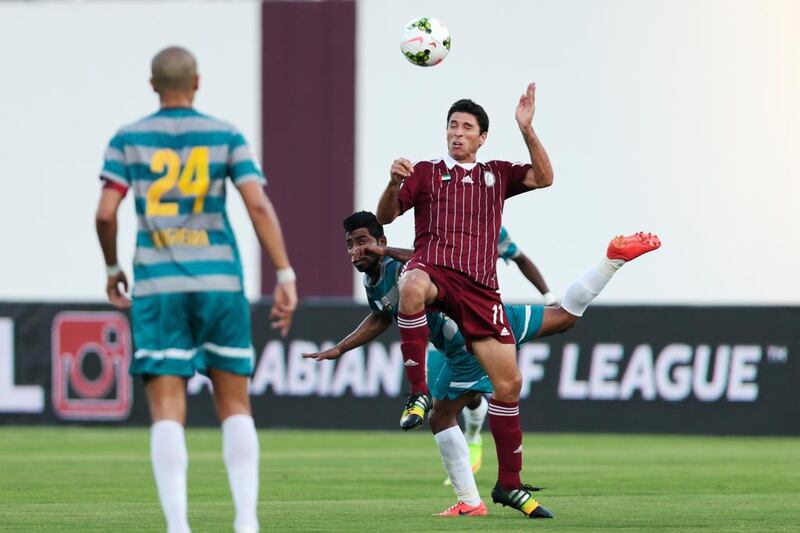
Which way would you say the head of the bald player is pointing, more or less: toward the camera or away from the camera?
away from the camera

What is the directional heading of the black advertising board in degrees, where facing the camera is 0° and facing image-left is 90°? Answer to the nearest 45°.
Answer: approximately 0°

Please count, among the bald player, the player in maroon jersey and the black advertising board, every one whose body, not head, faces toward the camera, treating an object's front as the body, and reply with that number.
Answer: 2

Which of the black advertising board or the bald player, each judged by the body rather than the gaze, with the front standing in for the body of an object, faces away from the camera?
the bald player

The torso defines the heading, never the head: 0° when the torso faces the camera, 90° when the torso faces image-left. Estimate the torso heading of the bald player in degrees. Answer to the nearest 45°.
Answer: approximately 180°

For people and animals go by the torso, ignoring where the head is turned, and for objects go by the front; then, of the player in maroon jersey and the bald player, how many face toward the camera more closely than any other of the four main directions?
1

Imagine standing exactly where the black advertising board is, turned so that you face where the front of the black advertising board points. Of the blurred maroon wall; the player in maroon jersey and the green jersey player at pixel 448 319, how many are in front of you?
2

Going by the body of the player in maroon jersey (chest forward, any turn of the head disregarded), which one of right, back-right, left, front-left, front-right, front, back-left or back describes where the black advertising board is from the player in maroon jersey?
back

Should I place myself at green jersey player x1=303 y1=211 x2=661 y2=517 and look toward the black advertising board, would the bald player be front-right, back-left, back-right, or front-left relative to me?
back-left
